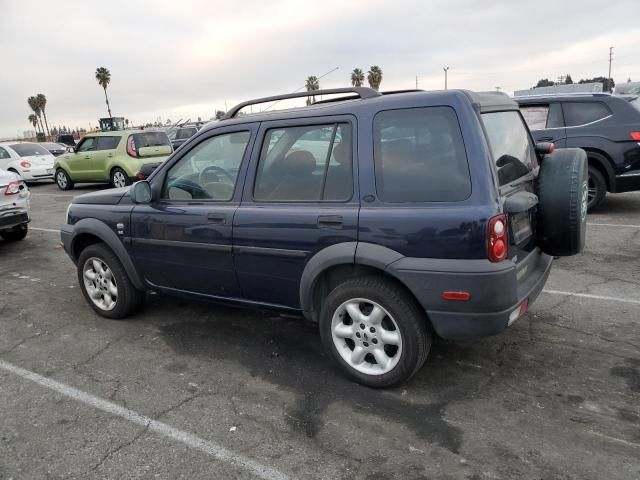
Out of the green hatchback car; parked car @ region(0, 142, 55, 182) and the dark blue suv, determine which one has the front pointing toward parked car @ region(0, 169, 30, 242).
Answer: the dark blue suv

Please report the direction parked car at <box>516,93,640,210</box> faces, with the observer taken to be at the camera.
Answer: facing away from the viewer and to the left of the viewer

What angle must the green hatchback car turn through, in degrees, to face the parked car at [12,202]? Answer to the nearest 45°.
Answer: approximately 135° to its left

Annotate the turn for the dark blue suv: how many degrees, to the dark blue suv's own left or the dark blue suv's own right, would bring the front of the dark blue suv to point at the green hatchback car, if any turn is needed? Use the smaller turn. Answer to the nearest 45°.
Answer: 0° — it already faces it

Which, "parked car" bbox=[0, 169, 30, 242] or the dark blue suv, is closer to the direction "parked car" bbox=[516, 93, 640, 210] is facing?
the parked car

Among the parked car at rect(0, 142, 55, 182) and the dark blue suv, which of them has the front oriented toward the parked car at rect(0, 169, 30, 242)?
the dark blue suv

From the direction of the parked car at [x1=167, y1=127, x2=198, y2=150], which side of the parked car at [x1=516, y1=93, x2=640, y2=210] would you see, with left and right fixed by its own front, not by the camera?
front

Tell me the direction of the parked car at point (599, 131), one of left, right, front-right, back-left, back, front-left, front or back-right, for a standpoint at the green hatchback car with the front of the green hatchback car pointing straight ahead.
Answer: back

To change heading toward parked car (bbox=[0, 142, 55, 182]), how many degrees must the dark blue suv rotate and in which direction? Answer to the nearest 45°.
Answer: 0° — it already faces it

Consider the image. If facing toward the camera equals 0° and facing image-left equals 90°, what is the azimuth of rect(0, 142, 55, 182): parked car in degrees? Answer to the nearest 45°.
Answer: approximately 135°

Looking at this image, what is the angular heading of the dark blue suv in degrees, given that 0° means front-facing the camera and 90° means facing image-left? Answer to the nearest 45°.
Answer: approximately 135°

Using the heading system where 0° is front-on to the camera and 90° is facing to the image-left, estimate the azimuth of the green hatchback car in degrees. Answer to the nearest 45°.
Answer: approximately 135°

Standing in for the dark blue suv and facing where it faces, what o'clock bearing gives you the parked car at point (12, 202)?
The parked car is roughly at 12 o'clock from the dark blue suv.

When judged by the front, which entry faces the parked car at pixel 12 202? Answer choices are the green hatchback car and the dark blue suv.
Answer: the dark blue suv
